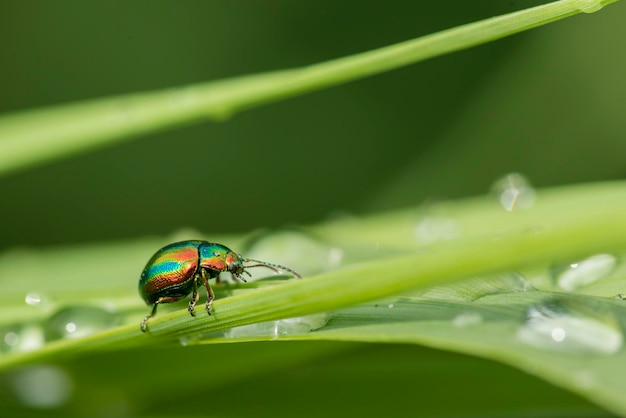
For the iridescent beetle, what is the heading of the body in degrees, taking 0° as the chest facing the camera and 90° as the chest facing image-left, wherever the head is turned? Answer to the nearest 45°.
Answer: approximately 270°

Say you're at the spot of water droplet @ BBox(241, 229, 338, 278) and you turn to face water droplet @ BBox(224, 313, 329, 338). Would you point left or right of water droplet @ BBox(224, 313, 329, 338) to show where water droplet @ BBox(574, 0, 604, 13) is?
left

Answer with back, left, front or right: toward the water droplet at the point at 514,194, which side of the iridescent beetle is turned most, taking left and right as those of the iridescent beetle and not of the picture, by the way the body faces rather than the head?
front

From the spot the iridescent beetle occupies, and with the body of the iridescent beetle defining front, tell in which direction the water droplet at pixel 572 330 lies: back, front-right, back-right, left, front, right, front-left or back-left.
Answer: front-right

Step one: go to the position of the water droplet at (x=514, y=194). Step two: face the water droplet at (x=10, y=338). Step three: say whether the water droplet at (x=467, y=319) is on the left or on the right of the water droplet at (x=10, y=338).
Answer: left
